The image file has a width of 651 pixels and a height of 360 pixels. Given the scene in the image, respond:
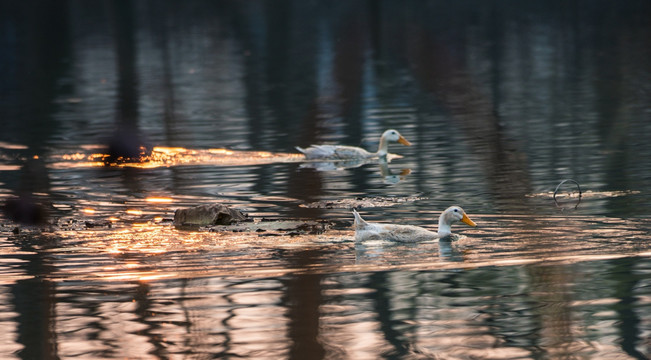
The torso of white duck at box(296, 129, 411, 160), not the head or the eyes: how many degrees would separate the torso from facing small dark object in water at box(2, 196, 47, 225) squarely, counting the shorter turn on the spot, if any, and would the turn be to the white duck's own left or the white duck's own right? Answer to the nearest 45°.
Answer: approximately 135° to the white duck's own right

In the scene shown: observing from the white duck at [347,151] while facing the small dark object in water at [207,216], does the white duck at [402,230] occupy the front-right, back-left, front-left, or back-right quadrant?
front-left

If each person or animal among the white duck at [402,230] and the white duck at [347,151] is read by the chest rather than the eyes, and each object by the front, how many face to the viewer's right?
2

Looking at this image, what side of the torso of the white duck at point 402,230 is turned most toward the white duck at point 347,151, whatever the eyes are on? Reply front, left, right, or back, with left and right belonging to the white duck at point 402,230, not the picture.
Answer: left

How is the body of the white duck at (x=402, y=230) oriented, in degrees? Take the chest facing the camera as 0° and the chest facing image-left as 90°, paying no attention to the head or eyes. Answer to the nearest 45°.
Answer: approximately 270°

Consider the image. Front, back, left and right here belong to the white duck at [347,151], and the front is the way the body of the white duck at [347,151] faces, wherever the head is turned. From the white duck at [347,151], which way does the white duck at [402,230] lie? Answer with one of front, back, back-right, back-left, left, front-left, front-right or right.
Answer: right

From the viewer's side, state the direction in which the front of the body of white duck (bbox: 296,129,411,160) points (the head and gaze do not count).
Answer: to the viewer's right
